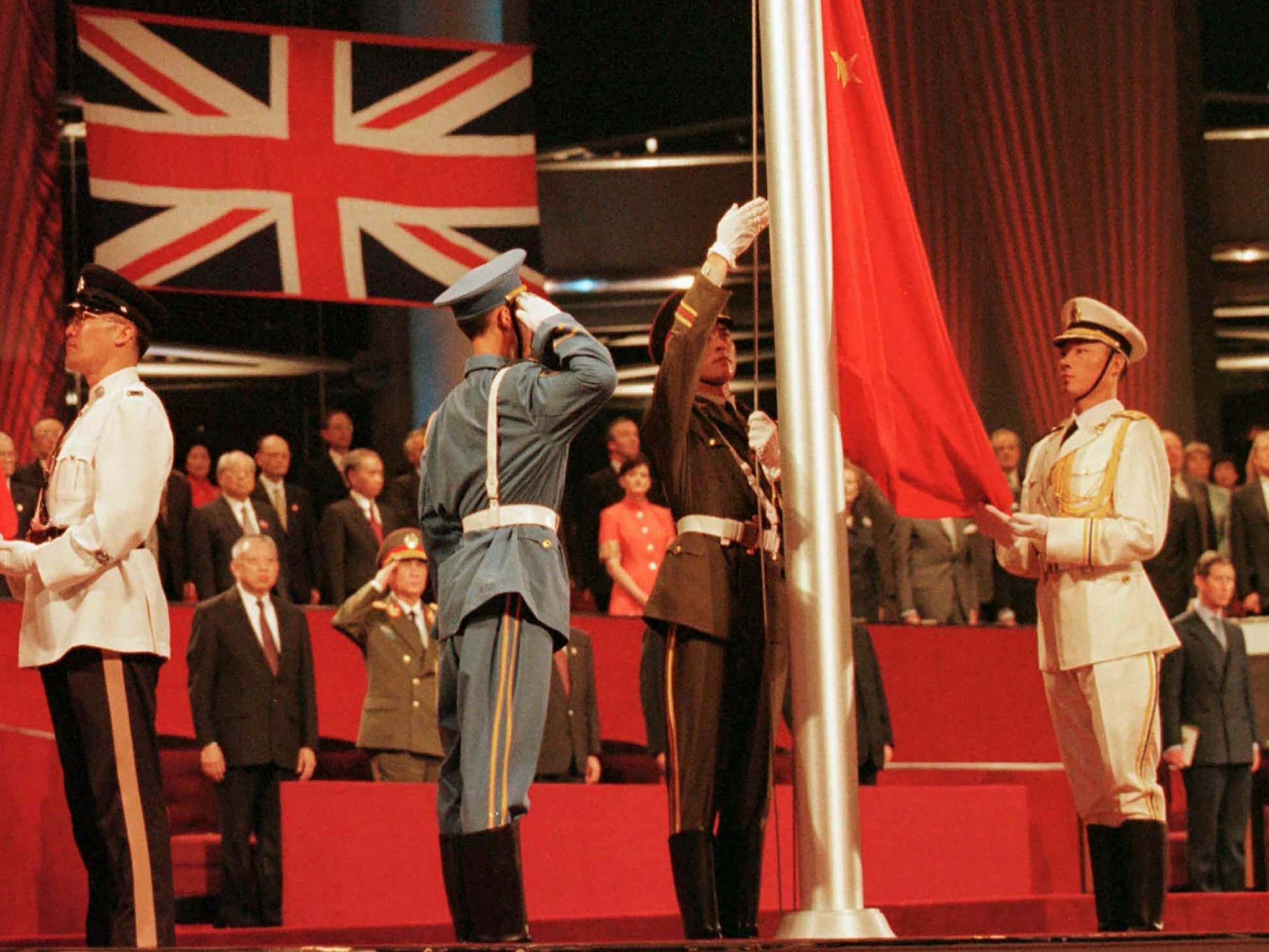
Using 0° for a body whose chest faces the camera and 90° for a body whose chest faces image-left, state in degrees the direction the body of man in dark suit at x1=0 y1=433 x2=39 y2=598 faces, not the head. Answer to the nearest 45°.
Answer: approximately 0°

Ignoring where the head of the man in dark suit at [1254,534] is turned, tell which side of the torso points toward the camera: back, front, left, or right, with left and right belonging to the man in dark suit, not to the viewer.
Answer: front

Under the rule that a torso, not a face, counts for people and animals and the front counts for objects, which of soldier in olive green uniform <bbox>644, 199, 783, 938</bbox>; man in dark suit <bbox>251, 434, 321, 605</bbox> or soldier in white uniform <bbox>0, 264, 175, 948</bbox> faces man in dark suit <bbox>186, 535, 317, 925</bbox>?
man in dark suit <bbox>251, 434, 321, 605</bbox>

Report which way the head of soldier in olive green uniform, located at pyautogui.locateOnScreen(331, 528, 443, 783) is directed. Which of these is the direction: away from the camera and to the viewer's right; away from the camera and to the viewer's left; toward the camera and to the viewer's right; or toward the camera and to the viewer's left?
toward the camera and to the viewer's right

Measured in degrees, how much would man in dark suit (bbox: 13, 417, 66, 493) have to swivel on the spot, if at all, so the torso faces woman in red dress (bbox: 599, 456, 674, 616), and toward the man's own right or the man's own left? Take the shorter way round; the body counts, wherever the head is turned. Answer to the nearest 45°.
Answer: approximately 90° to the man's own left

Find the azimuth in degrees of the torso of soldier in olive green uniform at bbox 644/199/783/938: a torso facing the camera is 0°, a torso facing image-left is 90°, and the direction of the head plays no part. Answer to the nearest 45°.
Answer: approximately 315°

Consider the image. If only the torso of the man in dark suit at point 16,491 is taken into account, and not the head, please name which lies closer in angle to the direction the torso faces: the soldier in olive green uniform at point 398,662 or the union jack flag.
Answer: the soldier in olive green uniform

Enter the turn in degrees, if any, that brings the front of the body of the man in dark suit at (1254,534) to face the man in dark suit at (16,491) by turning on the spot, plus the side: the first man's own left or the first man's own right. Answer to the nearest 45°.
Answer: approximately 45° to the first man's own right

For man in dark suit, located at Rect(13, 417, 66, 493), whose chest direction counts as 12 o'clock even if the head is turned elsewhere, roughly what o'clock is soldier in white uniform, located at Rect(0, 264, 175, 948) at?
The soldier in white uniform is roughly at 12 o'clock from the man in dark suit.

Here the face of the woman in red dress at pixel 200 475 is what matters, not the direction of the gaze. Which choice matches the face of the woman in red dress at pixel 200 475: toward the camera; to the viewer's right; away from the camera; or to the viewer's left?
toward the camera

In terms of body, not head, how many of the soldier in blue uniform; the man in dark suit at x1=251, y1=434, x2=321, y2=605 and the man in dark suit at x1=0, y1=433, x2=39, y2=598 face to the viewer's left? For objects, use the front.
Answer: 0

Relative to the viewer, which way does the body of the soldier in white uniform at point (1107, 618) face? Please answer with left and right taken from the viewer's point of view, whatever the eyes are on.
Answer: facing the viewer and to the left of the viewer

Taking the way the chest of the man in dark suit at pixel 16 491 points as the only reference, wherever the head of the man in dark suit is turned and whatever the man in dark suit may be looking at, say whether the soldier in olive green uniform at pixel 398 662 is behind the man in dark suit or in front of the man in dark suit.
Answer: in front

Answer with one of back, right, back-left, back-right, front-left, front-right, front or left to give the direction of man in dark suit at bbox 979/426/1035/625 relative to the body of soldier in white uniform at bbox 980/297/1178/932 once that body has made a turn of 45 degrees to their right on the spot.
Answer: right

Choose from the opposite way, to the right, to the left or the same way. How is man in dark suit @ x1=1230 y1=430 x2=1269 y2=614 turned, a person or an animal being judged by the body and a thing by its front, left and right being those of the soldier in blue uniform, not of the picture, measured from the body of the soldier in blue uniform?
the opposite way

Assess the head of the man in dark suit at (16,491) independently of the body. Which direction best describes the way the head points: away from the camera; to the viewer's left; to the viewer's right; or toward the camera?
toward the camera

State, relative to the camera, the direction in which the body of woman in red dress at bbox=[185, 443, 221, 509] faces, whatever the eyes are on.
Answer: toward the camera

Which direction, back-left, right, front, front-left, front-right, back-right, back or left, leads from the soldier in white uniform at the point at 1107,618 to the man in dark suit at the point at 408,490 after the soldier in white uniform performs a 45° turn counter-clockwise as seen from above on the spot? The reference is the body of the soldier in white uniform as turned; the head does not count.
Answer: back-right
